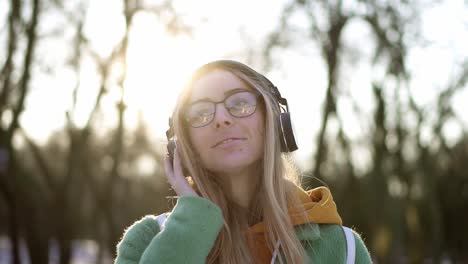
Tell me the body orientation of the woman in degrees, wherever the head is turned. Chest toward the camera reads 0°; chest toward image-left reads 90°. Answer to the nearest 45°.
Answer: approximately 0°
